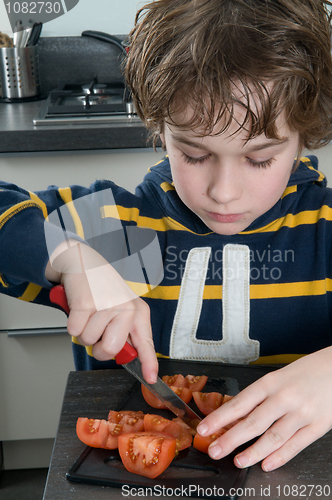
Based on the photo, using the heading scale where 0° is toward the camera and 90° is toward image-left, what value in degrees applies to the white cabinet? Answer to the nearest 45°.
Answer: approximately 0°

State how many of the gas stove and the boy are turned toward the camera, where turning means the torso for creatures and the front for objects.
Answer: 2

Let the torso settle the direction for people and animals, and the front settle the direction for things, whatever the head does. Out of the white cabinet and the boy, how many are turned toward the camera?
2

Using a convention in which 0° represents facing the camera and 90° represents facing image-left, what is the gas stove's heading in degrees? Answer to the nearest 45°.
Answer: approximately 0°

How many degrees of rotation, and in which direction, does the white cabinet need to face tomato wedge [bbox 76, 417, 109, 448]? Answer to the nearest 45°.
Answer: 0° — it already faces it
